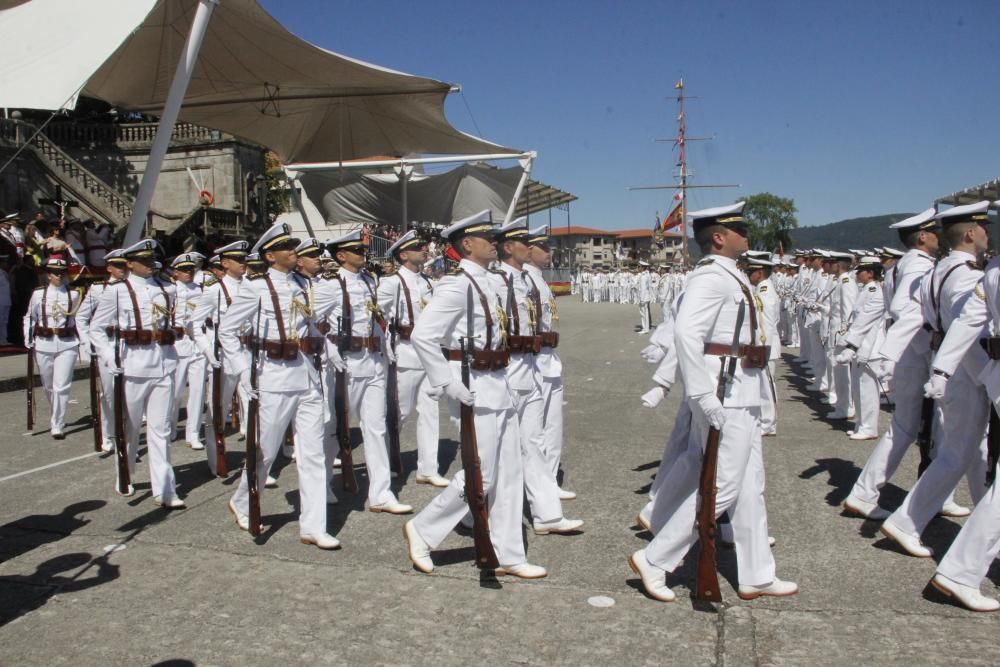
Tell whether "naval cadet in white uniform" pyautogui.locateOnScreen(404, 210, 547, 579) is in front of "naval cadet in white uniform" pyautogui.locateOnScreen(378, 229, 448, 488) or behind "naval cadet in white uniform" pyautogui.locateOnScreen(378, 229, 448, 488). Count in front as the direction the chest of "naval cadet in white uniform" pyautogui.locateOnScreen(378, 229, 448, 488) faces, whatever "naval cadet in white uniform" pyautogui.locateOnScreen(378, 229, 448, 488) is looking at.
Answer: in front

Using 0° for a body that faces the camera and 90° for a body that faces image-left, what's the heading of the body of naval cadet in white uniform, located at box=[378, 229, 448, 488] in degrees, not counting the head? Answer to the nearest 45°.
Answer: approximately 315°

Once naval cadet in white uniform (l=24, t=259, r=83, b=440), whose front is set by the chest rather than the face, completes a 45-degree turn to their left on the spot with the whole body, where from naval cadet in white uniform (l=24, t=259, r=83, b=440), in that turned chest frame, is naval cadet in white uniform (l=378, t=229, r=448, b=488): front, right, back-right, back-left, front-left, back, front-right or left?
front

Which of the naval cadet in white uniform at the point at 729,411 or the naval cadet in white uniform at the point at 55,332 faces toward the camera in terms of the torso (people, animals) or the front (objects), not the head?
the naval cadet in white uniform at the point at 55,332

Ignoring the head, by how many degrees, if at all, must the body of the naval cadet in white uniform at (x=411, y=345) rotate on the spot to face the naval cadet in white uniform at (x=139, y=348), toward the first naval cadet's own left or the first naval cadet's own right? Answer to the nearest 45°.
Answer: approximately 135° to the first naval cadet's own right

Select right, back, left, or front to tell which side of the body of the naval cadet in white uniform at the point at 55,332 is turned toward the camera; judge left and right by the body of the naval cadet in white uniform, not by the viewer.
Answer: front

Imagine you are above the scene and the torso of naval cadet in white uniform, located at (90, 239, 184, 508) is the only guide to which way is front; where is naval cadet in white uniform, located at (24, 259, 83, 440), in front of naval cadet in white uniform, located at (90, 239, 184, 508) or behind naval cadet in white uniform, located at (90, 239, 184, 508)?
behind

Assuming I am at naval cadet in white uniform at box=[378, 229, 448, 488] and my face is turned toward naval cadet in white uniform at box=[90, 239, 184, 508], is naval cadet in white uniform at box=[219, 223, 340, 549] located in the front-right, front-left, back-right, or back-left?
front-left
